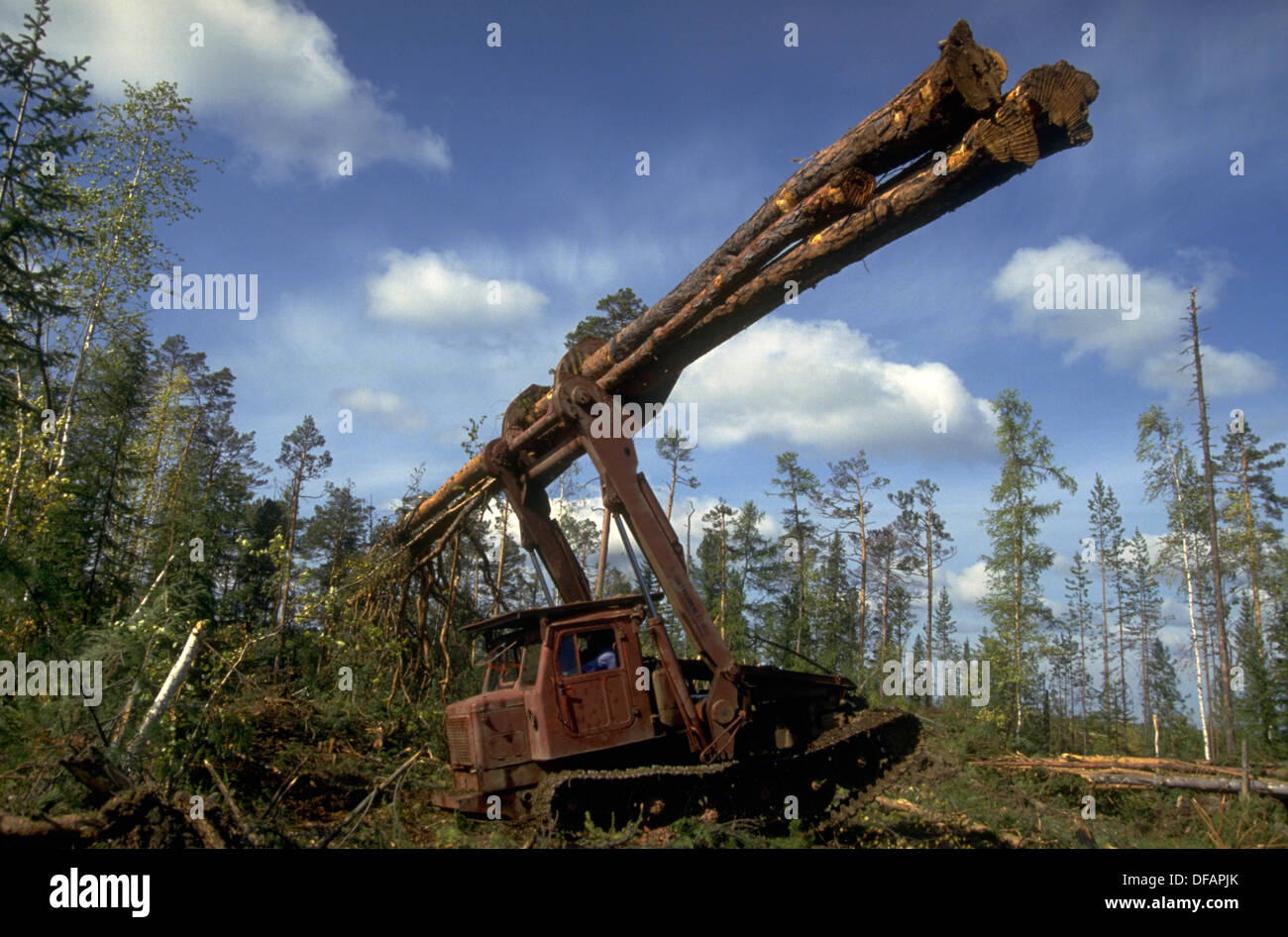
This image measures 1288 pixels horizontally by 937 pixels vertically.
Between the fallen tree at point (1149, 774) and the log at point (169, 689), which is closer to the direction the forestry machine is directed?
the log

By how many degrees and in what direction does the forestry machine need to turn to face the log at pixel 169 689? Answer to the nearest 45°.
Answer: approximately 45° to its right

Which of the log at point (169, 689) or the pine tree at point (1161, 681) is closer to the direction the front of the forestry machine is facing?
the log

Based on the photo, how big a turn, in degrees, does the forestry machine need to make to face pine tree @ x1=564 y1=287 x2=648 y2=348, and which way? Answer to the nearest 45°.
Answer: approximately 135° to its right

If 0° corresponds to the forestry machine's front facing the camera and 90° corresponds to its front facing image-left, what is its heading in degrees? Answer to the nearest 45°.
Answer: approximately 45°

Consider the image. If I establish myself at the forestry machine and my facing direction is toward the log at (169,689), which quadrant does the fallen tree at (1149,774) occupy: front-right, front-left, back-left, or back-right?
back-right

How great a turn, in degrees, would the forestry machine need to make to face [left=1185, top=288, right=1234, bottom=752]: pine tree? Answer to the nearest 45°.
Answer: approximately 180°

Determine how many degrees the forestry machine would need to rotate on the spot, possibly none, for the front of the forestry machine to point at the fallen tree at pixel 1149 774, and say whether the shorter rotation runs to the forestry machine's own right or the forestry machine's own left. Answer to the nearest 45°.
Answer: approximately 180°
